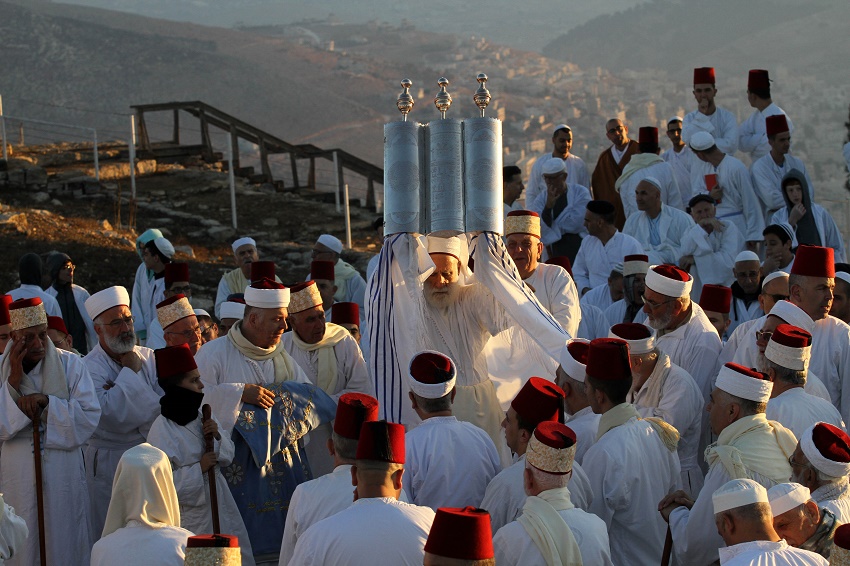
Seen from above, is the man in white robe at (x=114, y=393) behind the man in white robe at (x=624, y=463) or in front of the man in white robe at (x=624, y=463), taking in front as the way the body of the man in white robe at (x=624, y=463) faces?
in front

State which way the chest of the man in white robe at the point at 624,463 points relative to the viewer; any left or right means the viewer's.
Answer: facing away from the viewer and to the left of the viewer

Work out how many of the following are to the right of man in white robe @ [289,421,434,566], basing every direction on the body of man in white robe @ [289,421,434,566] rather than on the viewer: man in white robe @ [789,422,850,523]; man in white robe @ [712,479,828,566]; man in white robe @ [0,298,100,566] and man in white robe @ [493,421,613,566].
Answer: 3

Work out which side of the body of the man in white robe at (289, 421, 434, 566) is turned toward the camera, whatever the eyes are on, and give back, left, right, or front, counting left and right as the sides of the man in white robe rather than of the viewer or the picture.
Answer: back

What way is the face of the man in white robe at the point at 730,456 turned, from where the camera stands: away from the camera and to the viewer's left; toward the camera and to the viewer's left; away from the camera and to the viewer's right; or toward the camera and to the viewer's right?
away from the camera and to the viewer's left

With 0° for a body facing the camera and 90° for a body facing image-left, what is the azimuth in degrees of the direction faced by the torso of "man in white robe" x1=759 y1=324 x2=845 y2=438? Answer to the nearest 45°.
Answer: approximately 135°

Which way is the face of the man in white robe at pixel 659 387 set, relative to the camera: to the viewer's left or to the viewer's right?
to the viewer's left

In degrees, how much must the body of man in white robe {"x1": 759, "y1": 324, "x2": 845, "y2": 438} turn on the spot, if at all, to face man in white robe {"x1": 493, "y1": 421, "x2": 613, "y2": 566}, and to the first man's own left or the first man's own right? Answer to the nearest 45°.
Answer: approximately 90° to the first man's own left

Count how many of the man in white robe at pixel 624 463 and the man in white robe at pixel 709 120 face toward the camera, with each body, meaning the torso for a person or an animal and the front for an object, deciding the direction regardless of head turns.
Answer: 1

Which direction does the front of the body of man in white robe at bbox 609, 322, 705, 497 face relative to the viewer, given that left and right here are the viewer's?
facing to the left of the viewer

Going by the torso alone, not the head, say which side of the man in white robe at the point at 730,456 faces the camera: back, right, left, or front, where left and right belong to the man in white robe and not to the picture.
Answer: left

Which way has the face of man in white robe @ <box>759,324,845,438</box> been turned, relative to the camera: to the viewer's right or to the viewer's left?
to the viewer's left

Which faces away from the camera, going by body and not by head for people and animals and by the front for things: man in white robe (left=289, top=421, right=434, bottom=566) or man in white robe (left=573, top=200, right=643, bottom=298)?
man in white robe (left=289, top=421, right=434, bottom=566)
